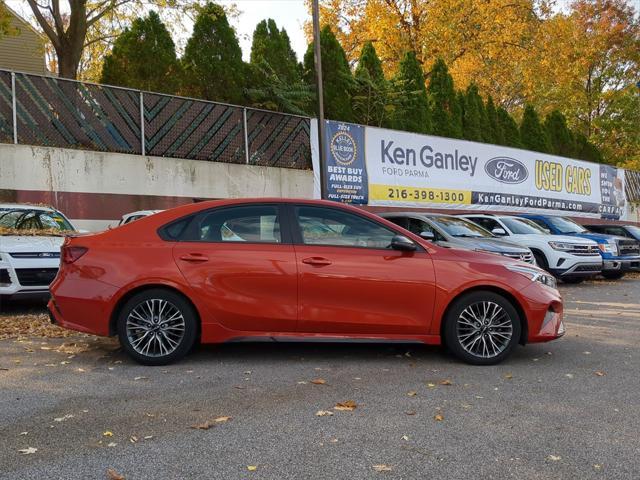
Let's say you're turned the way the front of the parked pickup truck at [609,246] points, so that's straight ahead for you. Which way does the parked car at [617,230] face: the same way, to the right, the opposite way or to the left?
the same way

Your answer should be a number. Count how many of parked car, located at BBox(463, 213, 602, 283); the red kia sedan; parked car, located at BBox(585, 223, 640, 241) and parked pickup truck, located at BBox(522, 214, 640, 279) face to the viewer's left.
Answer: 0

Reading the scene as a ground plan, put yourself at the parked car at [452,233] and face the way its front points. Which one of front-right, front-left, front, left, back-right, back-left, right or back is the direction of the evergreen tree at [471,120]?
back-left

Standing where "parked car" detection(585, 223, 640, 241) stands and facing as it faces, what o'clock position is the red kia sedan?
The red kia sedan is roughly at 2 o'clock from the parked car.

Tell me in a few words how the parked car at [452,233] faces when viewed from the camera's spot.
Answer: facing the viewer and to the right of the viewer

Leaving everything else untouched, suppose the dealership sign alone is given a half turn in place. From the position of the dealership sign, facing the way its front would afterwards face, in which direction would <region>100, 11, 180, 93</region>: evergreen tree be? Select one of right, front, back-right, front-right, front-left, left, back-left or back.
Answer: left

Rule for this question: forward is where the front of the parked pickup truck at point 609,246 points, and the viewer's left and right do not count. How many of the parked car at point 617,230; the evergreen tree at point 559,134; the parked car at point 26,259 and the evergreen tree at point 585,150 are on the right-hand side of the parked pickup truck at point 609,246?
1

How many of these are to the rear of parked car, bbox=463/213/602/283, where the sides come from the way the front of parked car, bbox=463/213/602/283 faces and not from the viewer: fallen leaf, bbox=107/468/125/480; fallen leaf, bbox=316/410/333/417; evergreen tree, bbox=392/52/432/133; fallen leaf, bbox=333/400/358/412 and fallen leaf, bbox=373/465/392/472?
1

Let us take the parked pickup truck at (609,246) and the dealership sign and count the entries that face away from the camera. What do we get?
0

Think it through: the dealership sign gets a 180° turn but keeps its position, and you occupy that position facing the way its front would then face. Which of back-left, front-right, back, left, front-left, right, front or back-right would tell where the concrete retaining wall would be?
left

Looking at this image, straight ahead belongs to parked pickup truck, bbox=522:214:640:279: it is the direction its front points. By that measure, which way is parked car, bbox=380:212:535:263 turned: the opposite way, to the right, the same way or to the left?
the same way

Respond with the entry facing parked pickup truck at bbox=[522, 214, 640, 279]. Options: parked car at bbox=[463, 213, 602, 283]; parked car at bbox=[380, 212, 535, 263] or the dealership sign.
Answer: the dealership sign

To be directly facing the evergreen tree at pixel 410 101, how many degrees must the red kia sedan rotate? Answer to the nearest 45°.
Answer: approximately 90° to its left

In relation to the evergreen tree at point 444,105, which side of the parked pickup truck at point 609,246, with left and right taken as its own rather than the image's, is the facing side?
back

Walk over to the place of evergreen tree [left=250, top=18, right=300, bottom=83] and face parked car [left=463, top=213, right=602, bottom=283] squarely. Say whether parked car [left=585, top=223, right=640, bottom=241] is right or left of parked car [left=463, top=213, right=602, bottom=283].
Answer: left

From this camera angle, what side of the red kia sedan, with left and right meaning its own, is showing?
right

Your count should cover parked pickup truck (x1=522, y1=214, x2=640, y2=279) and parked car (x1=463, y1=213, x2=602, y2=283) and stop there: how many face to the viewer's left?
0

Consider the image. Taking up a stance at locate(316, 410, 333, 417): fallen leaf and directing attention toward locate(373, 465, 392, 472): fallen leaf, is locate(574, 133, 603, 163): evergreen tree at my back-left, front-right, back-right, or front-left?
back-left

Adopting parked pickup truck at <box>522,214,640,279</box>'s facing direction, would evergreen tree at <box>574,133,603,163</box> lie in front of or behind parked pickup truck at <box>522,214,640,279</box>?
behind

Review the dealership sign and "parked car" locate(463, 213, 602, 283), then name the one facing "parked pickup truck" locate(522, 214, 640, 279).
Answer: the dealership sign

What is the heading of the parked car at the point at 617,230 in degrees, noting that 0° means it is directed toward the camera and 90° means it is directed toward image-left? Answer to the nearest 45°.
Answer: approximately 315°
